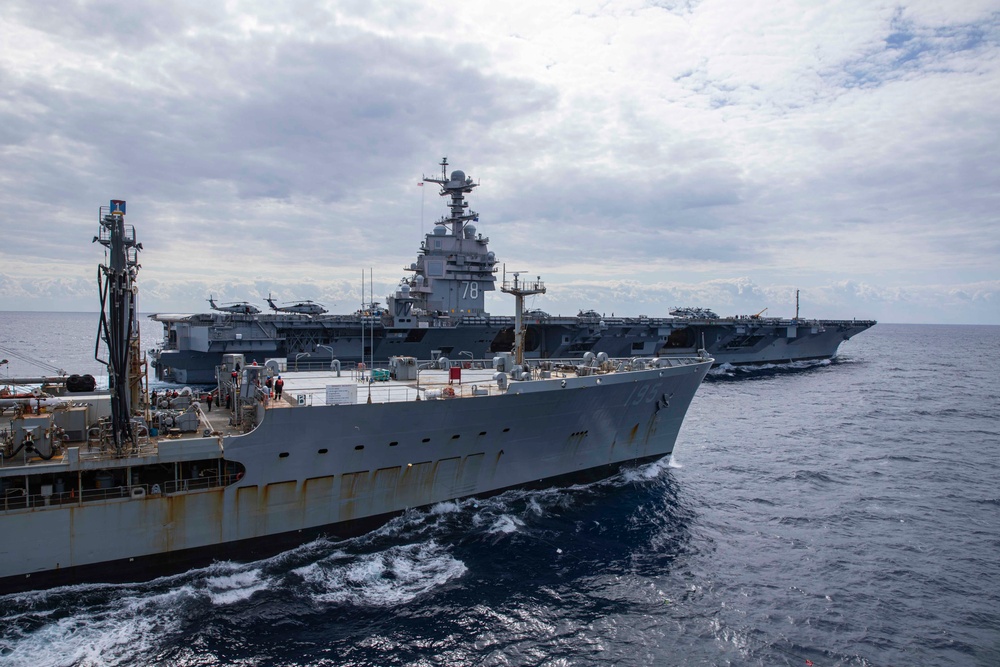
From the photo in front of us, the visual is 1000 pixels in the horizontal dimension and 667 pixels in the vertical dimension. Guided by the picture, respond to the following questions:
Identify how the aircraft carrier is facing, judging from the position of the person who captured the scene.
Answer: facing away from the viewer and to the right of the viewer

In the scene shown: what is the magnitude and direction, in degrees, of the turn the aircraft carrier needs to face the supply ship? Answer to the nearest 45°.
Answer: approximately 135° to its right

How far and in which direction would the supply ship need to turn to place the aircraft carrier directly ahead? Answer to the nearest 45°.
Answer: approximately 45° to its left

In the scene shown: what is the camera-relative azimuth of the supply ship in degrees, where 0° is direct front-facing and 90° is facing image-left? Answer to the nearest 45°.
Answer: approximately 225°
